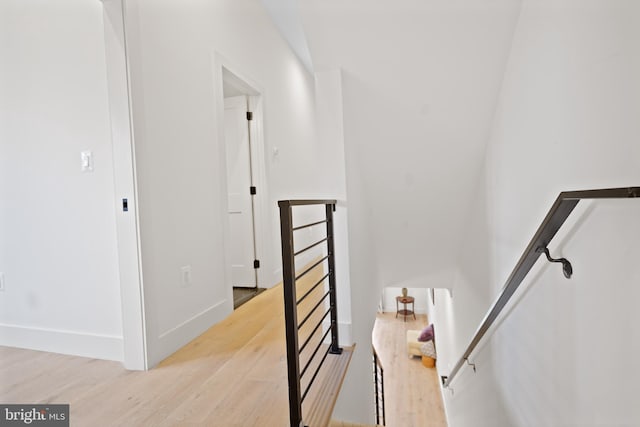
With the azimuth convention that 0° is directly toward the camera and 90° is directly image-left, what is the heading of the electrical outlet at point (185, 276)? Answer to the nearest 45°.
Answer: approximately 315°

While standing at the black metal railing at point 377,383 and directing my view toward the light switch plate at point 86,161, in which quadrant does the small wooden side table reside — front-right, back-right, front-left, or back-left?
back-right

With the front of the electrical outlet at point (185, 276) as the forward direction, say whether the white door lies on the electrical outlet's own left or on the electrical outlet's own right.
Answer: on the electrical outlet's own left

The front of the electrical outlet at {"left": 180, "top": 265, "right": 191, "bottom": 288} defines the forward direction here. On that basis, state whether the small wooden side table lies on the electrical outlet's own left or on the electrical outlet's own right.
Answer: on the electrical outlet's own left

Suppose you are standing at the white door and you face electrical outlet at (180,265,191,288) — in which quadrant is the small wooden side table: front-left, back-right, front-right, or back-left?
back-left
